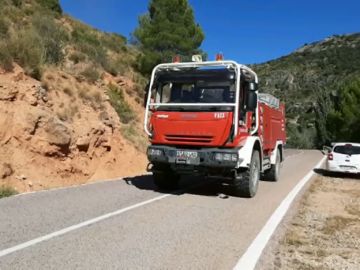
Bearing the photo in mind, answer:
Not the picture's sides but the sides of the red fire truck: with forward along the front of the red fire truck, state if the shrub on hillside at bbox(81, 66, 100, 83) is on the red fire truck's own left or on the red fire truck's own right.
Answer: on the red fire truck's own right

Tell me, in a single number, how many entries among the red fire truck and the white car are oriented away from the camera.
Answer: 1

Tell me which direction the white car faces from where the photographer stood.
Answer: facing away from the viewer

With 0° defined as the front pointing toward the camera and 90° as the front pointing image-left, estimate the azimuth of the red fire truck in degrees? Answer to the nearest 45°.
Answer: approximately 45°

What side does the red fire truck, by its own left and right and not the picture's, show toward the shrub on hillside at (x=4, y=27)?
right

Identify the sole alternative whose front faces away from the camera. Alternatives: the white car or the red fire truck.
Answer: the white car

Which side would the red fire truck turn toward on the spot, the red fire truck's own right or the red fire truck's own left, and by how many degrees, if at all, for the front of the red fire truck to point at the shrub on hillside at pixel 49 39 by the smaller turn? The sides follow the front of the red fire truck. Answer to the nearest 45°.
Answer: approximately 90° to the red fire truck's own right

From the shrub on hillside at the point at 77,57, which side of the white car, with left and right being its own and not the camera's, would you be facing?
left

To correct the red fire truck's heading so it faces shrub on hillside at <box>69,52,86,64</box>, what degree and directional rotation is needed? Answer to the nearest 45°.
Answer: approximately 90° to its right

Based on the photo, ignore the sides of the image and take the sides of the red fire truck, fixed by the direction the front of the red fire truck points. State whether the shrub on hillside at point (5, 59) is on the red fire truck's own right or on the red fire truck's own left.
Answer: on the red fire truck's own right

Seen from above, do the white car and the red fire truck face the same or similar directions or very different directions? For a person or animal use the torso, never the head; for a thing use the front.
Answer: very different directions

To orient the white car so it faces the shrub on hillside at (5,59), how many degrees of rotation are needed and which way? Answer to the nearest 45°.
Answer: approximately 135° to its left
